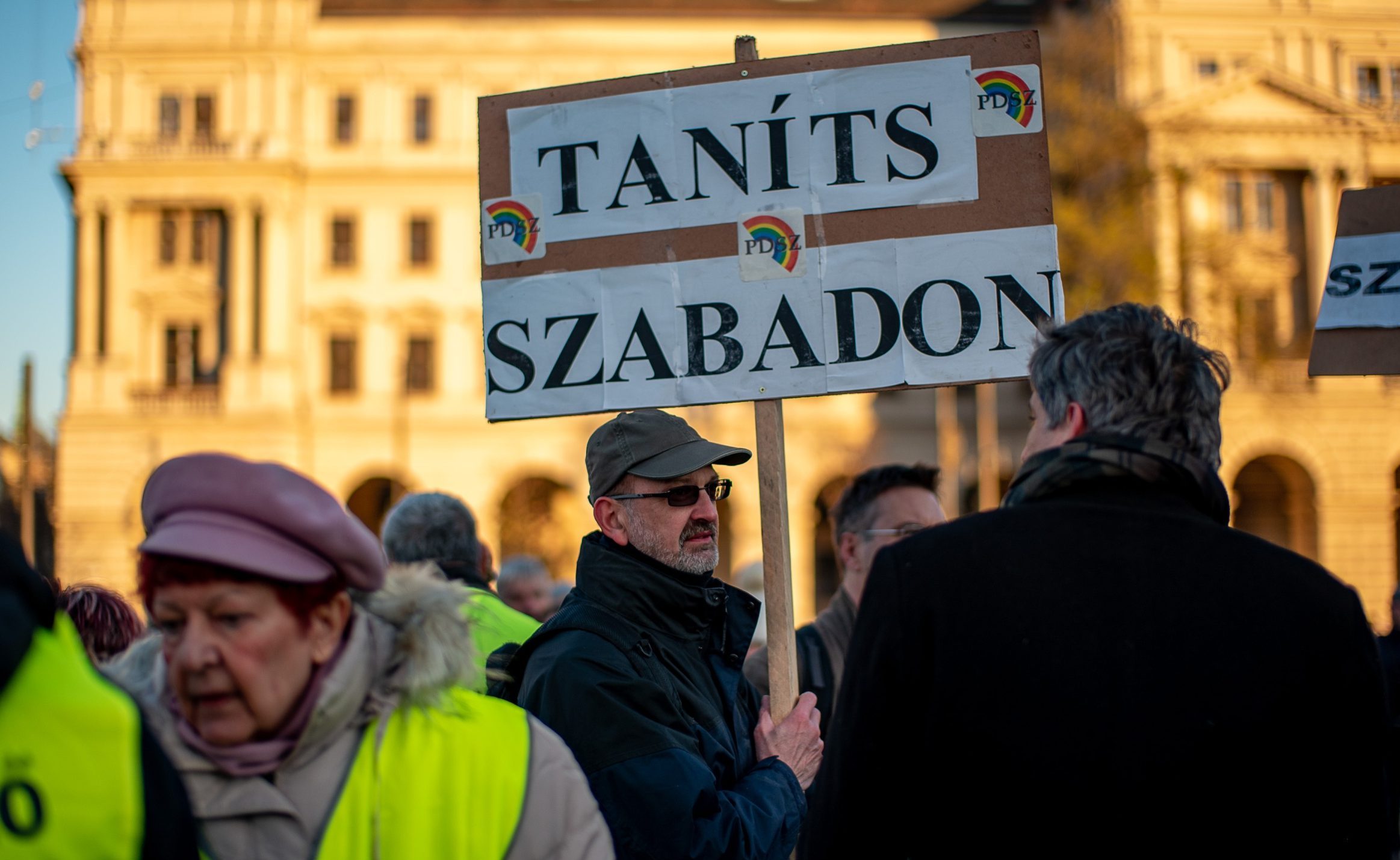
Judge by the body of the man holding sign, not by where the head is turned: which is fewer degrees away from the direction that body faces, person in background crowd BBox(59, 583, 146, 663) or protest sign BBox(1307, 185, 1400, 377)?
the protest sign

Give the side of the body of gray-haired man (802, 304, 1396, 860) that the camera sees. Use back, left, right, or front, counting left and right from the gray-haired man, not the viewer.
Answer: back

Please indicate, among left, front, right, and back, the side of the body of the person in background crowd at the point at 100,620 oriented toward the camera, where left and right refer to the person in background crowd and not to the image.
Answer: back

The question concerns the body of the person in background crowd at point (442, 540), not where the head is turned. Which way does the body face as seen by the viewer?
away from the camera

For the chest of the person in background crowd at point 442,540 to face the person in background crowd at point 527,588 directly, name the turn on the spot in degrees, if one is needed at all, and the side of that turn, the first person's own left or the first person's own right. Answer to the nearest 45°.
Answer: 0° — they already face them

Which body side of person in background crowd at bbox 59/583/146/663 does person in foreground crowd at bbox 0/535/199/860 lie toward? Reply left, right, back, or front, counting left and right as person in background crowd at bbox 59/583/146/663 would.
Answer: back

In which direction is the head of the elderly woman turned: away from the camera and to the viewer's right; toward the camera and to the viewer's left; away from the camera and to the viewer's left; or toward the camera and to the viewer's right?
toward the camera and to the viewer's left
